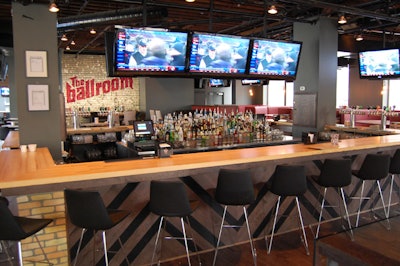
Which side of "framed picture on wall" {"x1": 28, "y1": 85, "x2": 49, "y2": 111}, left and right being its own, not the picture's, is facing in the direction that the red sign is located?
back

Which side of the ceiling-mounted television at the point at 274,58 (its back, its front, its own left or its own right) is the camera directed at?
front

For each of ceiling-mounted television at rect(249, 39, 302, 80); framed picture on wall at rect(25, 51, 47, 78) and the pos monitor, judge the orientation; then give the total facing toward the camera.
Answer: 3

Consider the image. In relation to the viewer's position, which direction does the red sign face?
facing the viewer and to the right of the viewer

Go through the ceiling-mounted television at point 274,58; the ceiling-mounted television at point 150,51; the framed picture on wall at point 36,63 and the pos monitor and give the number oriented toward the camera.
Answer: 4

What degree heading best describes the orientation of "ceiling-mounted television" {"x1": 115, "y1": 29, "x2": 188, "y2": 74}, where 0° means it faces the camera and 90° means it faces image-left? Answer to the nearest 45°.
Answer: approximately 0°

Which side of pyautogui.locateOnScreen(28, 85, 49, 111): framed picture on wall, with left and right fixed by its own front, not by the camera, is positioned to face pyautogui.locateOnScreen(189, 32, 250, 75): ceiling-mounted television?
left

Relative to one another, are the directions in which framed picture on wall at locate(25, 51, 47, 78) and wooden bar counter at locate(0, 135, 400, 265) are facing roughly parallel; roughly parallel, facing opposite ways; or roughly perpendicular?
roughly parallel

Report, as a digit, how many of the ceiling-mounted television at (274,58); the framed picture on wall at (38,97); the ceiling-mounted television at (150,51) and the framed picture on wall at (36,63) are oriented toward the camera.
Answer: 4

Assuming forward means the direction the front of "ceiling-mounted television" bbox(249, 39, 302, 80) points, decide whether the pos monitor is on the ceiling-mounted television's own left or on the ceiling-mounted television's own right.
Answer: on the ceiling-mounted television's own right

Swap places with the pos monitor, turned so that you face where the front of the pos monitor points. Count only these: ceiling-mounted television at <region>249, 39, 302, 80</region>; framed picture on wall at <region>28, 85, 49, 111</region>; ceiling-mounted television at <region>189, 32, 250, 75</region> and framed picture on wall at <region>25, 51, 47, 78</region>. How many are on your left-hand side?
2

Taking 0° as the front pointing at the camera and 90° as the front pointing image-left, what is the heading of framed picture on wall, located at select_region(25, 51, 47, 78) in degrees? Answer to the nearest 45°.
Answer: approximately 0°

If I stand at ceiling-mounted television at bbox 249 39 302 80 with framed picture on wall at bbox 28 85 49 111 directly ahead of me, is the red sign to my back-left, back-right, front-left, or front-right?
front-right

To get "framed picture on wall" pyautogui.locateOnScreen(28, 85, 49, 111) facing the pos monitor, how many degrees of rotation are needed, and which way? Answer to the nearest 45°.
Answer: approximately 90° to its left

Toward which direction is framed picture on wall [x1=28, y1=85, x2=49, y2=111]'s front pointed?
toward the camera

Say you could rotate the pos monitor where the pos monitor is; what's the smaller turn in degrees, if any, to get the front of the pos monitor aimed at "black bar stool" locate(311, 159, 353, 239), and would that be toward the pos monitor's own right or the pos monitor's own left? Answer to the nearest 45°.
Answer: approximately 45° to the pos monitor's own left

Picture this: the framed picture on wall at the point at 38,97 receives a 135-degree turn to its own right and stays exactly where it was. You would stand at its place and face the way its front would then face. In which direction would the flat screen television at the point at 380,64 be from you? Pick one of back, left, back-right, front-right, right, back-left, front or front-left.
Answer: back-right

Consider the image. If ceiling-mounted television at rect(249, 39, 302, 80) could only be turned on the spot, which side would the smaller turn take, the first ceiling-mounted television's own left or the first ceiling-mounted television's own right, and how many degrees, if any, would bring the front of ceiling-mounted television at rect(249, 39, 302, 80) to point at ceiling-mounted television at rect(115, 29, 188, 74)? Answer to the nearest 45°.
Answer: approximately 45° to the first ceiling-mounted television's own right
